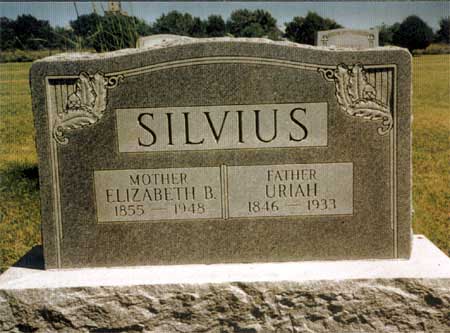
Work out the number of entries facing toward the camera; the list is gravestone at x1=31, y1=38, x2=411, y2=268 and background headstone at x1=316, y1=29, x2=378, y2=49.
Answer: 2

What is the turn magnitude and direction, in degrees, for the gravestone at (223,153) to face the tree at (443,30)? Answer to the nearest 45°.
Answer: approximately 135° to its left

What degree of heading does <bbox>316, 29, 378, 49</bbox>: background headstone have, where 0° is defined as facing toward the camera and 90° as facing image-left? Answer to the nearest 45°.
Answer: approximately 0°

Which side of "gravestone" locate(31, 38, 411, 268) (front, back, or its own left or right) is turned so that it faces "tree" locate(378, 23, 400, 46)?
back

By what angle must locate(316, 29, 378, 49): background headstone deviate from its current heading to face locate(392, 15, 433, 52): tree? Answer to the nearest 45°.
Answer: approximately 180°

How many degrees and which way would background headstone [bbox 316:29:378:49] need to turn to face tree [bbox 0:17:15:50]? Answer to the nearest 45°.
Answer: approximately 90° to its right

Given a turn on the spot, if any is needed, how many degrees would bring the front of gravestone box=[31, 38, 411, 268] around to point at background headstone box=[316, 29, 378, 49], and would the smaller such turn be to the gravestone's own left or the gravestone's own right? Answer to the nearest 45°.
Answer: approximately 180°

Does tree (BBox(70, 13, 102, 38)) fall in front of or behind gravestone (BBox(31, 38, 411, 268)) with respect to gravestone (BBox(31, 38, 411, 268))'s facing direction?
behind

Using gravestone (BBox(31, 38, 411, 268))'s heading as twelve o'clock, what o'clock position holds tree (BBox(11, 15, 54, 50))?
The tree is roughly at 5 o'clock from the gravestone.

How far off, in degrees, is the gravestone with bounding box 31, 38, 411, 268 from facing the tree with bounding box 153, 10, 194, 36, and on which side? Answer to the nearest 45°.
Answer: approximately 180°

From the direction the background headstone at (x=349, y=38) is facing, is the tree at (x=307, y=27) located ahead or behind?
behind

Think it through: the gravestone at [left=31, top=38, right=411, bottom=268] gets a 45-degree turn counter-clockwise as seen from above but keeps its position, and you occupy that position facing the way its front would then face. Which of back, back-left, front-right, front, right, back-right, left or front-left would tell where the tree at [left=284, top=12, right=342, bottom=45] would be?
back-left
